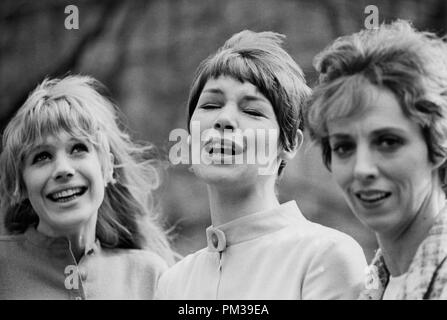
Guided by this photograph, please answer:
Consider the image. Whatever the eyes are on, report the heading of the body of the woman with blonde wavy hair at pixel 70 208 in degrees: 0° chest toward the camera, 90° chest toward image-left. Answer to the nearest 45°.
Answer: approximately 0°
